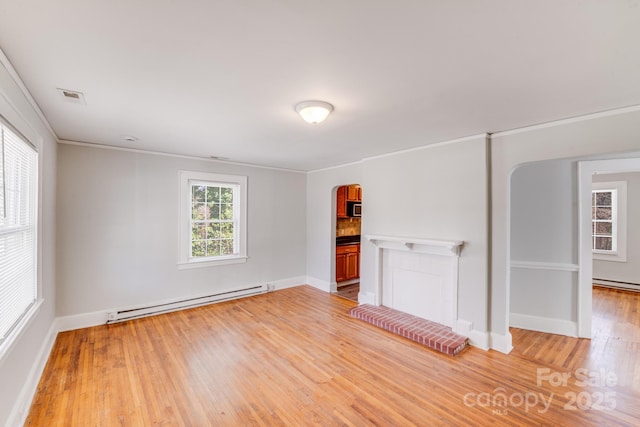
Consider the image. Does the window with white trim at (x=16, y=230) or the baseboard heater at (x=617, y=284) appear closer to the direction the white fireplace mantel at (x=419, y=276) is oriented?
the window with white trim

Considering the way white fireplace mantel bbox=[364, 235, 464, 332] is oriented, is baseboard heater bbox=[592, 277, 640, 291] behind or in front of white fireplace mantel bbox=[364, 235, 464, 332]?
behind

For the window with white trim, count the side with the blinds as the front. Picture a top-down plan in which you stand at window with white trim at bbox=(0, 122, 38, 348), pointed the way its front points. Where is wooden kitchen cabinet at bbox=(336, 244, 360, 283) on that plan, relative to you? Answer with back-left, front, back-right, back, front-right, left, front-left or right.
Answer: front

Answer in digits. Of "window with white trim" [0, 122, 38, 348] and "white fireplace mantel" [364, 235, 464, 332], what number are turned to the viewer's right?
1

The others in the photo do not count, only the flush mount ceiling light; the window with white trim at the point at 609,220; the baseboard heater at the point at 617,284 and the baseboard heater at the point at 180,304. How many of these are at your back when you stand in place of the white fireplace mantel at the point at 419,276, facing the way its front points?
2

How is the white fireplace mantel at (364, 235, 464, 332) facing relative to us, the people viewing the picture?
facing the viewer and to the left of the viewer

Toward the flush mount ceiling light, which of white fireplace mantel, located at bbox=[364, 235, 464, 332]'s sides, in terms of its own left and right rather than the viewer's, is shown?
front

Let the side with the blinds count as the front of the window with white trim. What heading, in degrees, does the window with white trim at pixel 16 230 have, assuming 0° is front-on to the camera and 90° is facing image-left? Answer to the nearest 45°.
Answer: approximately 270°

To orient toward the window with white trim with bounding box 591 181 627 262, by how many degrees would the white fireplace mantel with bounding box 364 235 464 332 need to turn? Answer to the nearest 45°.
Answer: approximately 180°

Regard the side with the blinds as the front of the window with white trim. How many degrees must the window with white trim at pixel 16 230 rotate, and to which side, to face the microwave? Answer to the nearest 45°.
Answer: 0° — it already faces it

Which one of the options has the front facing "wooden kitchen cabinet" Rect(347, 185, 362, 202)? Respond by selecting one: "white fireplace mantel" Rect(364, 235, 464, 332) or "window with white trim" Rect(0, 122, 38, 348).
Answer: the window with white trim

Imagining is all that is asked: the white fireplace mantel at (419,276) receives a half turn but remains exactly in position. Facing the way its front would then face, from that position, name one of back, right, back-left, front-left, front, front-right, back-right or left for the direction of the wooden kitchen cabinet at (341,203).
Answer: left

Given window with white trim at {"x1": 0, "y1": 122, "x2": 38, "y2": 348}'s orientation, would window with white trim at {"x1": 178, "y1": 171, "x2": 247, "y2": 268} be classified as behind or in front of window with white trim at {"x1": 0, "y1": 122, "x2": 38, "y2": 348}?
in front

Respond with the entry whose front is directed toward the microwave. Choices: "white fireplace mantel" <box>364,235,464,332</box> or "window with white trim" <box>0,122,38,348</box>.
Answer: the window with white trim

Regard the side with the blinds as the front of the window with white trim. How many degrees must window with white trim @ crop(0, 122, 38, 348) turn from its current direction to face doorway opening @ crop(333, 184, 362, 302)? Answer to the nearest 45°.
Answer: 0° — it already faces it

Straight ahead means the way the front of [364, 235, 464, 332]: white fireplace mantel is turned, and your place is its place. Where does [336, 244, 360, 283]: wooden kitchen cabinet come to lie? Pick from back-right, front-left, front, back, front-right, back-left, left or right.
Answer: right

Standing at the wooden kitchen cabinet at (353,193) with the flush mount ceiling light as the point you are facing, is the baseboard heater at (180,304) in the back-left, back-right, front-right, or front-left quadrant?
front-right
